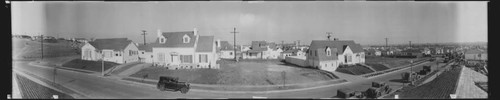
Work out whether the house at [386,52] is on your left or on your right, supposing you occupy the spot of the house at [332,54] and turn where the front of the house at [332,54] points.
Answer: on your left

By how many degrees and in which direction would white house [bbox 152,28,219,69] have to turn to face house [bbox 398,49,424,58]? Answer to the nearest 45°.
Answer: approximately 90° to its left

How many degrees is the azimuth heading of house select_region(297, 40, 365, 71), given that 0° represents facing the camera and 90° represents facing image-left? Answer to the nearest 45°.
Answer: approximately 315°

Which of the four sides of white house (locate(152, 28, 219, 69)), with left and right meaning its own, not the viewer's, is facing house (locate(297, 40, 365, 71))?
left

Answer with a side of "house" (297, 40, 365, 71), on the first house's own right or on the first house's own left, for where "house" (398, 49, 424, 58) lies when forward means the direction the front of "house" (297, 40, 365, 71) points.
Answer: on the first house's own left

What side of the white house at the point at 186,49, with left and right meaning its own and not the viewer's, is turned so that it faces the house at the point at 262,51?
left

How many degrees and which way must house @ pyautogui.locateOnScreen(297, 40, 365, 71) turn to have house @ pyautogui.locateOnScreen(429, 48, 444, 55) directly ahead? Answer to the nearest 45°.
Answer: approximately 90° to its left

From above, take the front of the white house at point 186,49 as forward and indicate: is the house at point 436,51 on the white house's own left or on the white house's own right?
on the white house's own left

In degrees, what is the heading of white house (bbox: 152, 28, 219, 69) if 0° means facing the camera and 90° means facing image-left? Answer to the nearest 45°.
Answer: approximately 0°
